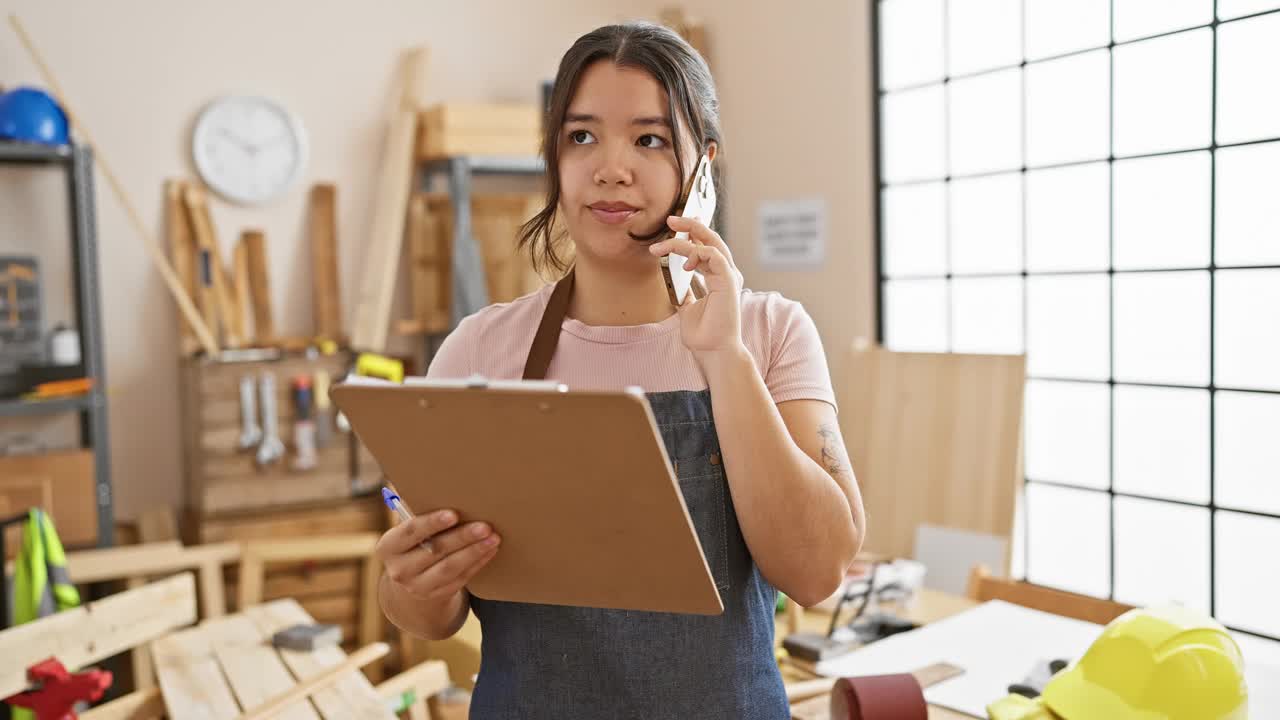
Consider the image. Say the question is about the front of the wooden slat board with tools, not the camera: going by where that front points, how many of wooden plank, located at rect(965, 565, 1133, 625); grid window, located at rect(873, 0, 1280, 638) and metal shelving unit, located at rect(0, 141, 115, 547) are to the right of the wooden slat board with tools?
1

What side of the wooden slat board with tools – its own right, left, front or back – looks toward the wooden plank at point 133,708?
front

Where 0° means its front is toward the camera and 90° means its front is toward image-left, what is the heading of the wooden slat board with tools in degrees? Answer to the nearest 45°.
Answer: approximately 0°

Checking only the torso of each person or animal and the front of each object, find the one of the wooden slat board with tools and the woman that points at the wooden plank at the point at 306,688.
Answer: the wooden slat board with tools

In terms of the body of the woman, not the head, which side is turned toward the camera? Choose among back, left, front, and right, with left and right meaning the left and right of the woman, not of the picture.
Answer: front

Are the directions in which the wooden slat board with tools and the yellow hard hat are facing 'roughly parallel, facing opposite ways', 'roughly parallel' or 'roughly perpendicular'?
roughly perpendicular

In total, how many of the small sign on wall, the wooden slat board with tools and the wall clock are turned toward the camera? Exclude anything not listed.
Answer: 3

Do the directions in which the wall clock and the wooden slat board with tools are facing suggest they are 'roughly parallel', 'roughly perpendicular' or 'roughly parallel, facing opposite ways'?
roughly parallel

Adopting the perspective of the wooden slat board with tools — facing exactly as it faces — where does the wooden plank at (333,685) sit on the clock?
The wooden plank is roughly at 12 o'clock from the wooden slat board with tools.

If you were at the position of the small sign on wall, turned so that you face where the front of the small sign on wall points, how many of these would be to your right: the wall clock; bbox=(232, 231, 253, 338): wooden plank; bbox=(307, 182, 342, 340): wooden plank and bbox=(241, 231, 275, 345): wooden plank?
4

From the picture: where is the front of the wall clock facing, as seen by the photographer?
facing the viewer

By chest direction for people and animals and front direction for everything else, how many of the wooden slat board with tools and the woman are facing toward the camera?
2

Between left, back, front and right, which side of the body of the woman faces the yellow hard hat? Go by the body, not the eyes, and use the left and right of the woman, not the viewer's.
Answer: left

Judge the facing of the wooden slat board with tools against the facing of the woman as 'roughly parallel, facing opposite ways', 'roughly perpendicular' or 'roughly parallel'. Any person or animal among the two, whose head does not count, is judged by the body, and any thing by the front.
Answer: roughly parallel

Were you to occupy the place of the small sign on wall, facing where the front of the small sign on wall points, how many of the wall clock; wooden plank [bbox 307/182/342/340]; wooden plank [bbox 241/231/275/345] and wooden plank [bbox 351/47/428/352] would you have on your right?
4
